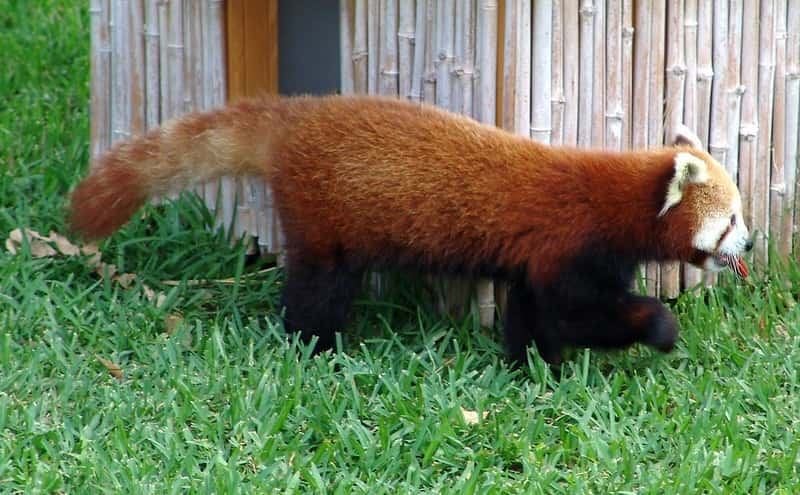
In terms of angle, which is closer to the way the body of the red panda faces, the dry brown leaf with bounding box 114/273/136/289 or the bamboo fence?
the bamboo fence

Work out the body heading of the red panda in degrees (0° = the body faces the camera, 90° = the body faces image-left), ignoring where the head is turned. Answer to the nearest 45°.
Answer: approximately 270°

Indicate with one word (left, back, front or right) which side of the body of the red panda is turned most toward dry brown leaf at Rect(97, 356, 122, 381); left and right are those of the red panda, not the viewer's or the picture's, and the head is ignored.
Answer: back

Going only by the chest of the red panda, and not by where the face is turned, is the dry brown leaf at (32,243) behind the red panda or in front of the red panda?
behind

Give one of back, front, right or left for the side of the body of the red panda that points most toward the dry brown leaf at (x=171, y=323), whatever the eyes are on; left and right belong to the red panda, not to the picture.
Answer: back

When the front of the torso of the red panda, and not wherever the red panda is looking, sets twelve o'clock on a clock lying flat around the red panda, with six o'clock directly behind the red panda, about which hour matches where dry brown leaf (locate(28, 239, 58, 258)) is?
The dry brown leaf is roughly at 7 o'clock from the red panda.
